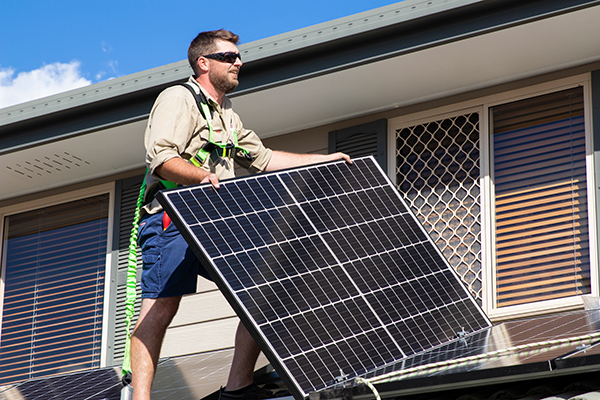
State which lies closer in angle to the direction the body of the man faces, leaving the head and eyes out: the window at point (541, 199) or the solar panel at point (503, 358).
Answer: the solar panel

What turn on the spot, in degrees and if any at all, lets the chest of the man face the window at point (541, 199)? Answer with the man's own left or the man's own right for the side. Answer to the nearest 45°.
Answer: approximately 90° to the man's own left

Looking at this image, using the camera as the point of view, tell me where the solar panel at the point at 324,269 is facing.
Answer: facing the viewer and to the right of the viewer

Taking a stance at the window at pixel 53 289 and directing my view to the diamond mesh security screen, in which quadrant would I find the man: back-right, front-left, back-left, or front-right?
front-right

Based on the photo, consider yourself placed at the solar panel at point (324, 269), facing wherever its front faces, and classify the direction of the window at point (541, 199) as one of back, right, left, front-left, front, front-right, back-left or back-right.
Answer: left

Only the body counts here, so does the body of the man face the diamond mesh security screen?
no

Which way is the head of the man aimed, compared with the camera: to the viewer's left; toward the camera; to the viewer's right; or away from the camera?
to the viewer's right

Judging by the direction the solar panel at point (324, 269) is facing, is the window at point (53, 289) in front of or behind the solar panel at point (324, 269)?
behind
